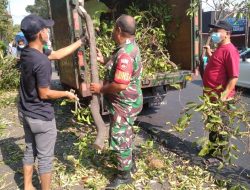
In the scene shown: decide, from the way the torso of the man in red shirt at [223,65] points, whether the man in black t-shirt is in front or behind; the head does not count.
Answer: in front

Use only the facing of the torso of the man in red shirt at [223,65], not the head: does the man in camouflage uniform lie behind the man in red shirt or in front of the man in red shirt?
in front

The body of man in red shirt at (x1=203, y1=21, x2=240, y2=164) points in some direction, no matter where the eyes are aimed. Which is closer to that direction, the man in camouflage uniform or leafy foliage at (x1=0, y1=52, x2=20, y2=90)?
the man in camouflage uniform

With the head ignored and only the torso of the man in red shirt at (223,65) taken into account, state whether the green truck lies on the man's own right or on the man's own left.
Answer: on the man's own right

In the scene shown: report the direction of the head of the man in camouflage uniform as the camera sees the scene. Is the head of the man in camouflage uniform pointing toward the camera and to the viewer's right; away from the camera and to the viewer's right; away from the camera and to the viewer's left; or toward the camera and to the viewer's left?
away from the camera and to the viewer's left

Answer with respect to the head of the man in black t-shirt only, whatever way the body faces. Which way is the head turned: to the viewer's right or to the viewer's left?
to the viewer's right

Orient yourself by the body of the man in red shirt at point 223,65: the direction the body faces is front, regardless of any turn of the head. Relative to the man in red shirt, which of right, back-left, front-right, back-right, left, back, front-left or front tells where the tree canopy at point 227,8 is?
back-right

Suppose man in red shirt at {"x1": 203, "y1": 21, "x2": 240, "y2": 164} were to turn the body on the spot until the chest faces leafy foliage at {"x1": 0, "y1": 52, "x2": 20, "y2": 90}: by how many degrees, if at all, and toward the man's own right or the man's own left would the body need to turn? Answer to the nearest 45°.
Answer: approximately 90° to the man's own right

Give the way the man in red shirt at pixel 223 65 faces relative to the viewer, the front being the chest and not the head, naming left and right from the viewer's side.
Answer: facing the viewer and to the left of the viewer

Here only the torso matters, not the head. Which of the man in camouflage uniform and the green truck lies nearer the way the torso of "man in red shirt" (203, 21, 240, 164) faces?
the man in camouflage uniform
